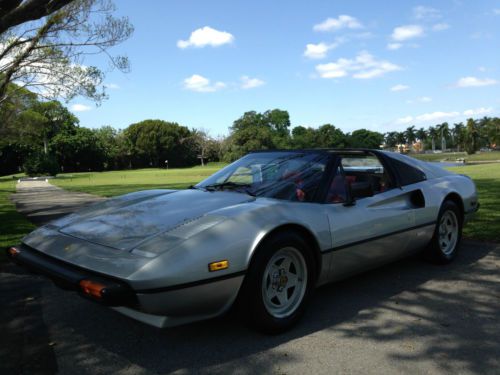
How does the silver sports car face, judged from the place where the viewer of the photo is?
facing the viewer and to the left of the viewer

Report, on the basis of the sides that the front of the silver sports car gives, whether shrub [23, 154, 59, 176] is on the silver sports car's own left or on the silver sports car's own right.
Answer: on the silver sports car's own right
